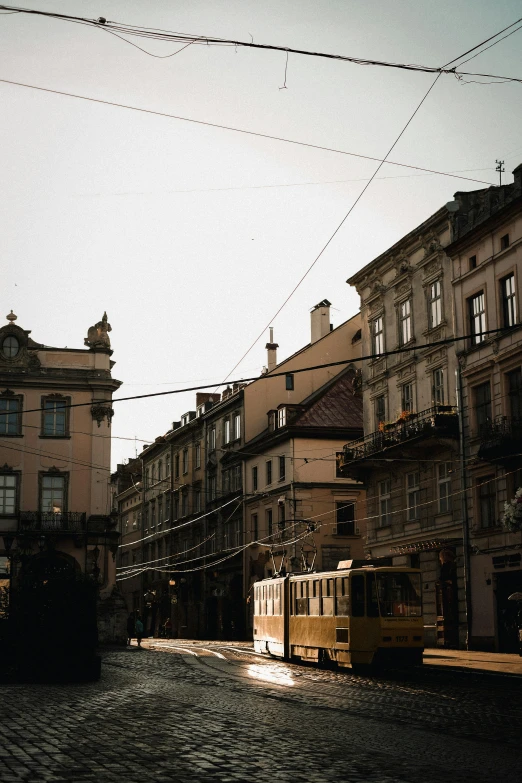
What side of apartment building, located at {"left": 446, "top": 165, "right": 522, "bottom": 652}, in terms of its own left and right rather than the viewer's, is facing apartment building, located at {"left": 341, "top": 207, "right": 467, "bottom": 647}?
right

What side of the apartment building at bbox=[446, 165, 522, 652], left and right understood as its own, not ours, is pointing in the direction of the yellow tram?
front

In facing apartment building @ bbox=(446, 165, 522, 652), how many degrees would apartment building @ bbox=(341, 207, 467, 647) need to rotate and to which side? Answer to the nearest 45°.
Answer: approximately 90° to its left

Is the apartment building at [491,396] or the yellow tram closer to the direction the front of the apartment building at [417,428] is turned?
the yellow tram

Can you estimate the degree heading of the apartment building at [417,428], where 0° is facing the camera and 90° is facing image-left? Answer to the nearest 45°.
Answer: approximately 45°

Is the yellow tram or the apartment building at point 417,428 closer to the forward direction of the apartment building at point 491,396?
the yellow tram

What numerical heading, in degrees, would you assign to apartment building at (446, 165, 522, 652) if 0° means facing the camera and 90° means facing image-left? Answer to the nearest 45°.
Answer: approximately 45°

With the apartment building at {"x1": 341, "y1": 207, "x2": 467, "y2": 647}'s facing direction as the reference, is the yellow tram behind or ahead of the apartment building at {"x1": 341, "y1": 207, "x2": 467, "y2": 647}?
ahead
